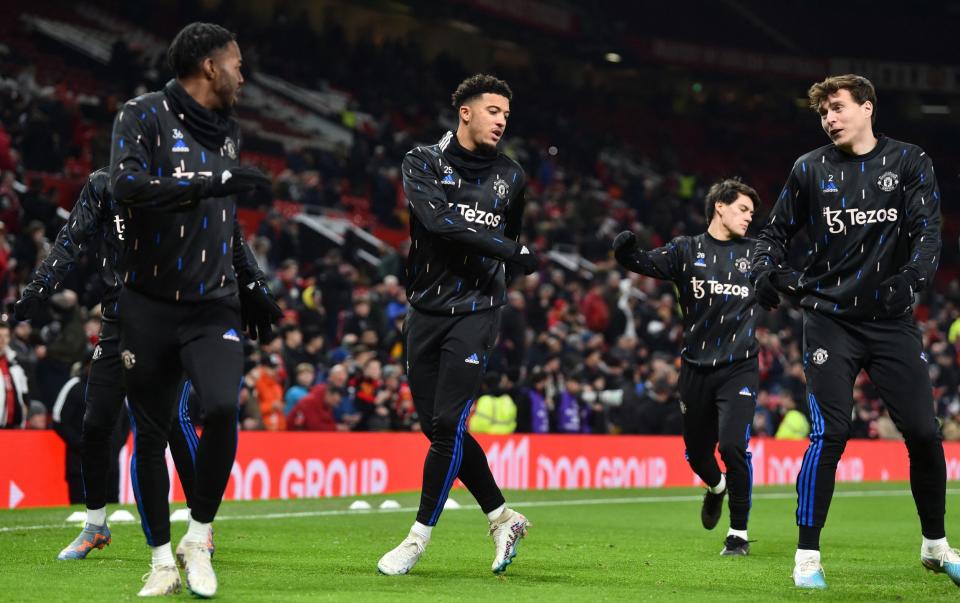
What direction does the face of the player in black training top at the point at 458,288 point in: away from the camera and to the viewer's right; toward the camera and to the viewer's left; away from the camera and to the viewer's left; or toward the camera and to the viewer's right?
toward the camera and to the viewer's right

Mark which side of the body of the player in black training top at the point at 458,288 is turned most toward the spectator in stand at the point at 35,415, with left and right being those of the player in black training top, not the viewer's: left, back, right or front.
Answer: back

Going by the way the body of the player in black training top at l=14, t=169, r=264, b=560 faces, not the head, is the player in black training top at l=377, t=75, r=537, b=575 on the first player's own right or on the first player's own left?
on the first player's own left

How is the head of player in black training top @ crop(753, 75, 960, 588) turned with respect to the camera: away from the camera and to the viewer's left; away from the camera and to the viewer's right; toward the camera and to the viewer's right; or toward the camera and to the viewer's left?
toward the camera and to the viewer's left

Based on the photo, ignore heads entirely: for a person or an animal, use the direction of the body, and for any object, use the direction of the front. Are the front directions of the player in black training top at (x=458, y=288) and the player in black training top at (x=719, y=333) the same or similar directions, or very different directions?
same or similar directions

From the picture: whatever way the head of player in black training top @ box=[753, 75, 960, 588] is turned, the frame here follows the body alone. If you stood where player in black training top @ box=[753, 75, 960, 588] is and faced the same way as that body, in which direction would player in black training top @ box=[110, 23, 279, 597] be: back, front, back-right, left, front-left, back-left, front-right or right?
front-right

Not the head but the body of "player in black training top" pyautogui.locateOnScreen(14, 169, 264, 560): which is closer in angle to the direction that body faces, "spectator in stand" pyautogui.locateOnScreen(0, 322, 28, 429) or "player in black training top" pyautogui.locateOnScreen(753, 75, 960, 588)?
the player in black training top

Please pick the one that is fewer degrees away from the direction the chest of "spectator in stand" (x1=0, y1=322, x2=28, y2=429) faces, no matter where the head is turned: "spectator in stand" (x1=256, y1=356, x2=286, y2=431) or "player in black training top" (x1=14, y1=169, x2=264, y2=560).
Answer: the player in black training top

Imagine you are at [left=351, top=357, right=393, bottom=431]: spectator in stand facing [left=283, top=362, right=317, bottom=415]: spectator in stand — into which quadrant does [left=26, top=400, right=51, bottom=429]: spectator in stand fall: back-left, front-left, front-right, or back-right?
front-left

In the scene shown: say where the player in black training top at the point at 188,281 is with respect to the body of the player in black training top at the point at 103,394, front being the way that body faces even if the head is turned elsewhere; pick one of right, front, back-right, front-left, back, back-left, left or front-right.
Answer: front

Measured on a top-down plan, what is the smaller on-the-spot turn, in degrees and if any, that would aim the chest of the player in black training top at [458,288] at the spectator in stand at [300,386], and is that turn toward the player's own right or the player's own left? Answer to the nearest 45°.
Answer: approximately 135° to the player's own left

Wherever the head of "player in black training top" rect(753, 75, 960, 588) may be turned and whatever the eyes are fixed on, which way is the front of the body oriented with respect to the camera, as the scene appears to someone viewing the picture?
toward the camera

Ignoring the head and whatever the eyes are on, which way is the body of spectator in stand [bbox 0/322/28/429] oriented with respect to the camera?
toward the camera

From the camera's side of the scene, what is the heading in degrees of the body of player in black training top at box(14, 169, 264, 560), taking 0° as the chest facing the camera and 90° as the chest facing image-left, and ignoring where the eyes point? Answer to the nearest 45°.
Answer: approximately 0°
